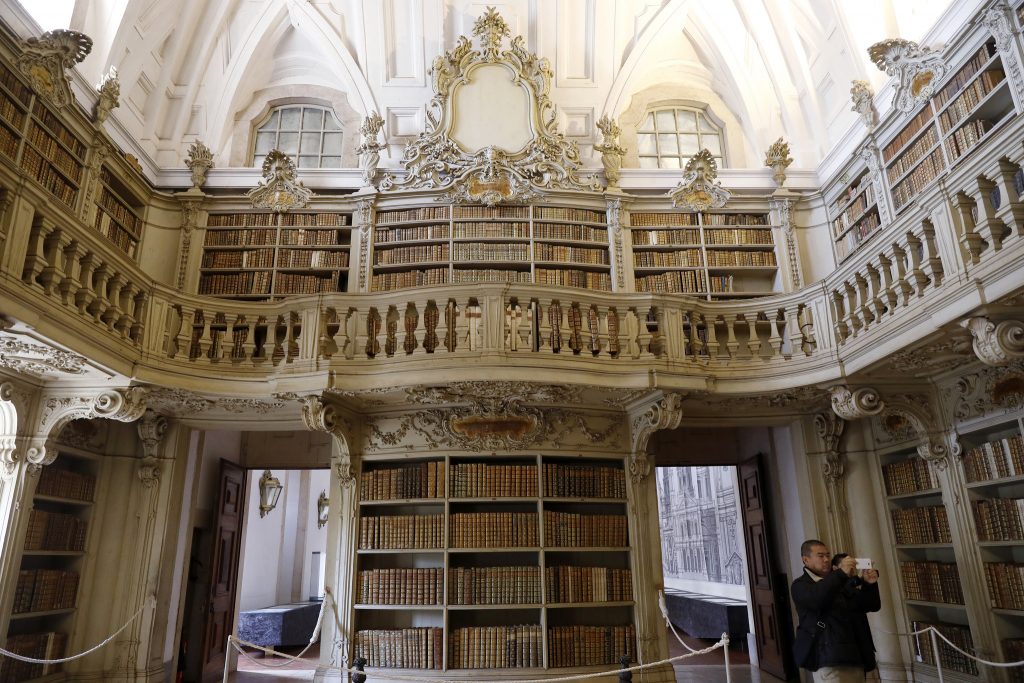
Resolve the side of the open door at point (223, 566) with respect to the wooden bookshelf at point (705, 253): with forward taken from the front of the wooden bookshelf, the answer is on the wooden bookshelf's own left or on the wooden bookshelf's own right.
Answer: on the wooden bookshelf's own right

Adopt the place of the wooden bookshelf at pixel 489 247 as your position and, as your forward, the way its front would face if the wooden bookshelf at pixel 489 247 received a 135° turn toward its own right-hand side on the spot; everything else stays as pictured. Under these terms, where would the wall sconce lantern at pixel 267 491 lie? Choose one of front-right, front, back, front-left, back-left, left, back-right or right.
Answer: front

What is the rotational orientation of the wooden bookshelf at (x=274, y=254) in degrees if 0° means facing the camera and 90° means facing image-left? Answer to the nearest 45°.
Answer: approximately 0°

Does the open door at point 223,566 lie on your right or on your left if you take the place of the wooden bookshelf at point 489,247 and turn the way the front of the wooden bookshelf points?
on your right

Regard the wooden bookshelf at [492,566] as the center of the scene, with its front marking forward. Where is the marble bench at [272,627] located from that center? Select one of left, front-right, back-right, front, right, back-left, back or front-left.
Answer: back-right

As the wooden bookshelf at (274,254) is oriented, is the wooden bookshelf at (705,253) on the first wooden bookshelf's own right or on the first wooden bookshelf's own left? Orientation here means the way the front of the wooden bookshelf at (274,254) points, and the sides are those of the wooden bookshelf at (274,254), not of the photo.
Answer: on the first wooden bookshelf's own left

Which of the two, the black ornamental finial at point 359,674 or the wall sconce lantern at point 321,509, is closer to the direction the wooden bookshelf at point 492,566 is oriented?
the black ornamental finial

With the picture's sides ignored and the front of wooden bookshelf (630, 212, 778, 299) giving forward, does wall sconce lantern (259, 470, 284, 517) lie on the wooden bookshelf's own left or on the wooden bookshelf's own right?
on the wooden bookshelf's own right

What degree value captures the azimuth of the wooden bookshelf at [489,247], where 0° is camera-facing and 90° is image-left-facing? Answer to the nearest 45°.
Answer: approximately 0°
